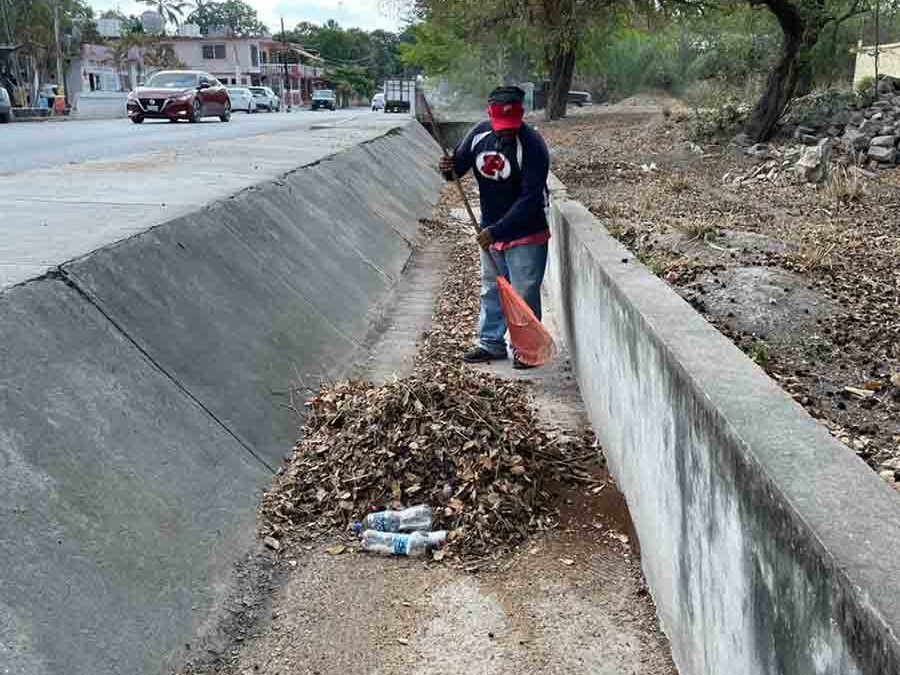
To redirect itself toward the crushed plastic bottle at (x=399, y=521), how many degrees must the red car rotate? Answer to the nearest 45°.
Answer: approximately 45° to its left

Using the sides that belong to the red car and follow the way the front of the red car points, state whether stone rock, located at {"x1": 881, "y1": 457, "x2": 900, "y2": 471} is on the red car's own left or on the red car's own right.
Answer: on the red car's own left

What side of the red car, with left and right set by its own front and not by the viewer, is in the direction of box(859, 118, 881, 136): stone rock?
left

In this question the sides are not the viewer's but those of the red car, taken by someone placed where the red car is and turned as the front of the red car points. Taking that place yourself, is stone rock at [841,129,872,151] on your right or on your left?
on your left

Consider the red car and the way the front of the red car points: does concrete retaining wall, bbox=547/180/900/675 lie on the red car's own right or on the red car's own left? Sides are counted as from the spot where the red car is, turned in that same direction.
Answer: on the red car's own left

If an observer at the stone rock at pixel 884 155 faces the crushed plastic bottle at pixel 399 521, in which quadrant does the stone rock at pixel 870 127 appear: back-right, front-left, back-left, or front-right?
back-right

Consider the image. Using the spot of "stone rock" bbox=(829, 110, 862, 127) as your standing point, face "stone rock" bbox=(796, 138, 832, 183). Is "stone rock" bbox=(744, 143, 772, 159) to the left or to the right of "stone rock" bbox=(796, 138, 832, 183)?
right

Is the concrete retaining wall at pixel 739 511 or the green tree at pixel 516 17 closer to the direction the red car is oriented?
the concrete retaining wall

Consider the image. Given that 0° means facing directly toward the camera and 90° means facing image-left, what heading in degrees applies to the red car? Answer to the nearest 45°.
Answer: approximately 45°

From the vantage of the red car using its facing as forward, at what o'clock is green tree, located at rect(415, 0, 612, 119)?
The green tree is roughly at 9 o'clock from the red car.

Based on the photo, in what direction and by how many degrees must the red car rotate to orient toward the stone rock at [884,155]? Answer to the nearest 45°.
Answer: approximately 90° to its left

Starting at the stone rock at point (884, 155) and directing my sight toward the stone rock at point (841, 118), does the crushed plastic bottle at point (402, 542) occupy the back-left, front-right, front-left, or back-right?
back-left

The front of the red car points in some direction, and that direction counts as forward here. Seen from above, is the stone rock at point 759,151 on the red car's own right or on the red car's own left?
on the red car's own left
